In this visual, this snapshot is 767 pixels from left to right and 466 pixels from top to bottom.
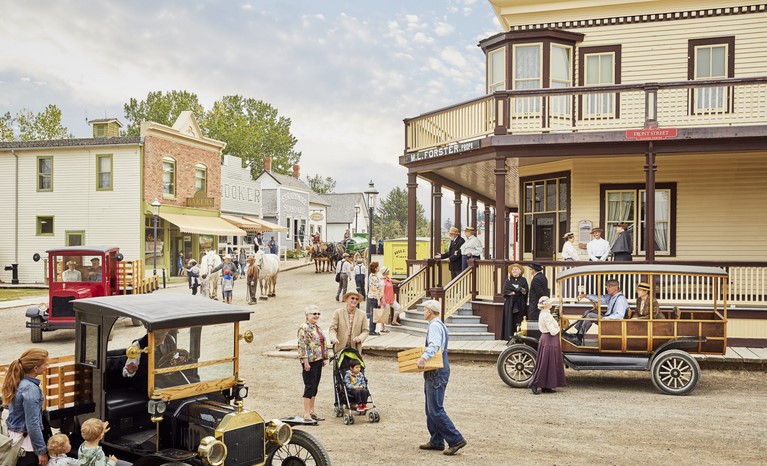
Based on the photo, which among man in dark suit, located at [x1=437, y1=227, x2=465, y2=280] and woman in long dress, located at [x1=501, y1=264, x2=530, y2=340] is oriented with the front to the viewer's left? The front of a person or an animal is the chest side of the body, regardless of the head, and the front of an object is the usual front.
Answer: the man in dark suit

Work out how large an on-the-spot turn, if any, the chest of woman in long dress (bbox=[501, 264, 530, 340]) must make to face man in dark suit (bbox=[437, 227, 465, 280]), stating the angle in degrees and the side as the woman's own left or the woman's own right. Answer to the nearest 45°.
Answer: approximately 135° to the woman's own right

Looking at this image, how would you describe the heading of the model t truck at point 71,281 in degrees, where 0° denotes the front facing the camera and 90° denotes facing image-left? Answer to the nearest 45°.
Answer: approximately 45°

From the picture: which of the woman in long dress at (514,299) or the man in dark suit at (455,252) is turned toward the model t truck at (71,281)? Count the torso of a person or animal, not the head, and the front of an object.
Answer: the man in dark suit

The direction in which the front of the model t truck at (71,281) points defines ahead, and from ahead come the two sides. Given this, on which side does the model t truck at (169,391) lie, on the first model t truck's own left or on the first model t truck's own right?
on the first model t truck's own left

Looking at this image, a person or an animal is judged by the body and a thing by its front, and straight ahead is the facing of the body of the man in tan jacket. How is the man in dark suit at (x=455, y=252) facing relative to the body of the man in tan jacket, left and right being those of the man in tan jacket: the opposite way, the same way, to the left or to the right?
to the right

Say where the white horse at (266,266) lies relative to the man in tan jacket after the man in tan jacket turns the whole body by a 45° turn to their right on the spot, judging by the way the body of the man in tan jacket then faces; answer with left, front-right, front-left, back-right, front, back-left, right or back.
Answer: back-right

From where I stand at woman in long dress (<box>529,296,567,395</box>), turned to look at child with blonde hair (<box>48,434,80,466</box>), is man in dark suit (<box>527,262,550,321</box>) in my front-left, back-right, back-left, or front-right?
back-right

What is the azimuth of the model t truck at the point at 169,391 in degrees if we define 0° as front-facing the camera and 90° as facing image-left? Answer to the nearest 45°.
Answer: approximately 315°

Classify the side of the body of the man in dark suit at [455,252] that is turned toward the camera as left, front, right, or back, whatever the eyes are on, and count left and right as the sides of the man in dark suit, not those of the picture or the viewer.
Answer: left

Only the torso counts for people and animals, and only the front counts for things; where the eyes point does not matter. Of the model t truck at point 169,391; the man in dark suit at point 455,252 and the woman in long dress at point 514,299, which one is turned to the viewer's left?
the man in dark suit

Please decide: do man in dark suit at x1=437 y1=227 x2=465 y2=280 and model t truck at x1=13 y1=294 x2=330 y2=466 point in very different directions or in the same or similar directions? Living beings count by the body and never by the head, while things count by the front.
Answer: very different directions

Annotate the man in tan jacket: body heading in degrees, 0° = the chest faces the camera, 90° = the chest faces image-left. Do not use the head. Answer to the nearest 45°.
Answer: approximately 0°

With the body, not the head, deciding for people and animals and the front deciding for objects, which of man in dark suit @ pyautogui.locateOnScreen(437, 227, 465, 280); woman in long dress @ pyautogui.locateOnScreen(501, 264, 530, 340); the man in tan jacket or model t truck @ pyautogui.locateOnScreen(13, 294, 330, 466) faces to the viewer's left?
the man in dark suit
